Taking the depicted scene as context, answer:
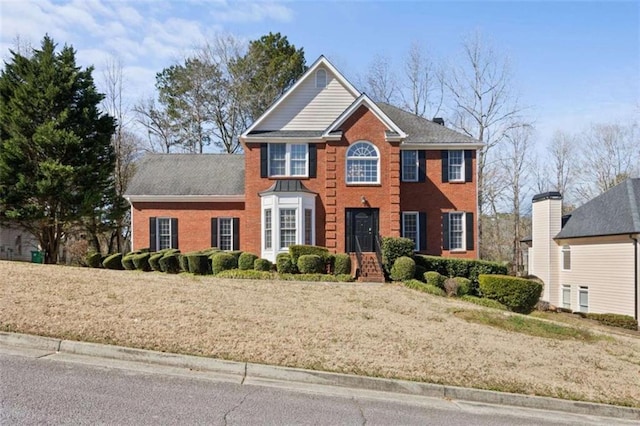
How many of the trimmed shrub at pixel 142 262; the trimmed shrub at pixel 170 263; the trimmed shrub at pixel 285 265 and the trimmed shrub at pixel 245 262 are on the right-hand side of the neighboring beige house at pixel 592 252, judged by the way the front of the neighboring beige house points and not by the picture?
4

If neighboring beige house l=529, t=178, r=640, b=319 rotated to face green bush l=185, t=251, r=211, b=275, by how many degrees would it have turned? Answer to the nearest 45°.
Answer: approximately 90° to its right

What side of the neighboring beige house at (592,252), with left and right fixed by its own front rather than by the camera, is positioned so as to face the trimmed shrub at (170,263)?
right

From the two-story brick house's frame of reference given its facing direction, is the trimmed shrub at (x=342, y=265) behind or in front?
in front

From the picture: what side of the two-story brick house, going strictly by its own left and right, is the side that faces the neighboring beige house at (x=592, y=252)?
left

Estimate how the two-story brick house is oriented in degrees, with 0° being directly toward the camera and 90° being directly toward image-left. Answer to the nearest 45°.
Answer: approximately 0°

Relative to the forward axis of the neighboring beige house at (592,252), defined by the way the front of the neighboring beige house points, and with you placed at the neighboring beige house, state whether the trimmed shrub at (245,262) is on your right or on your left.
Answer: on your right

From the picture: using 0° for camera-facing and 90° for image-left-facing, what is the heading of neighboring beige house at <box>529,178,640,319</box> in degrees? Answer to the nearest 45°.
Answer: approximately 315°

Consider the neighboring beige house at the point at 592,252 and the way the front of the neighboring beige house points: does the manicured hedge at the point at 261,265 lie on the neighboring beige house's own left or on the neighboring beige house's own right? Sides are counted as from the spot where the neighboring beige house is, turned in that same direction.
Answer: on the neighboring beige house's own right

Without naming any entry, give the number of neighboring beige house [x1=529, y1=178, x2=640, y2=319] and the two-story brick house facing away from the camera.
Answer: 0

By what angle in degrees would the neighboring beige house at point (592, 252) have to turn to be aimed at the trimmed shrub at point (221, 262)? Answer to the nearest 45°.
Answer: approximately 90° to its right

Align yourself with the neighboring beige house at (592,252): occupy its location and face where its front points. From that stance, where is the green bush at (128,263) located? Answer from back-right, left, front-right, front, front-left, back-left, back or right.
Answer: right
